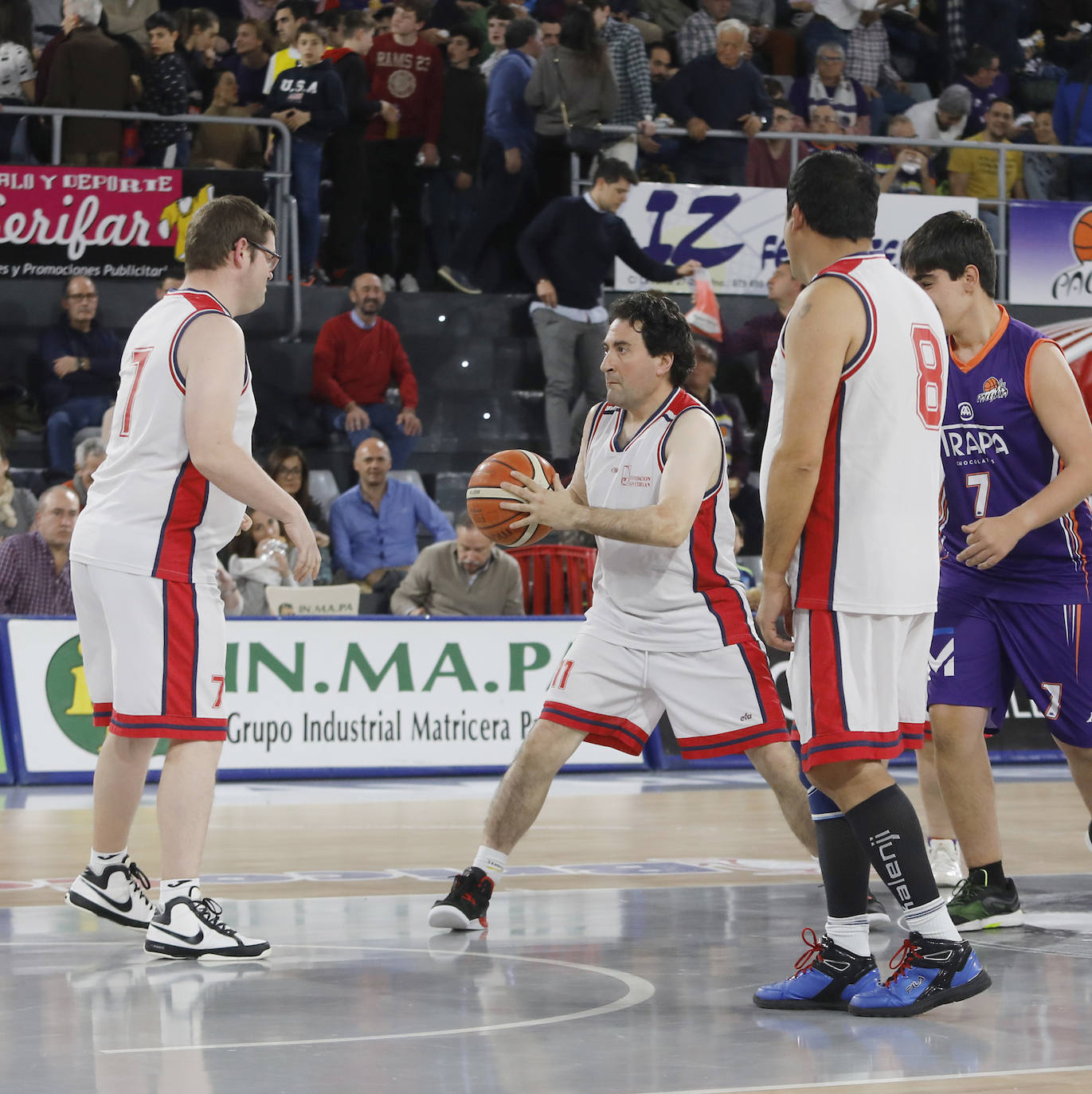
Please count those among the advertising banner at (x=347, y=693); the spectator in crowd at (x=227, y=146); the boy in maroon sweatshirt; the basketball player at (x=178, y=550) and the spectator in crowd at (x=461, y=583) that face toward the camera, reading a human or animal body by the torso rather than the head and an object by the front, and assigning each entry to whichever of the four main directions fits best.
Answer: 4

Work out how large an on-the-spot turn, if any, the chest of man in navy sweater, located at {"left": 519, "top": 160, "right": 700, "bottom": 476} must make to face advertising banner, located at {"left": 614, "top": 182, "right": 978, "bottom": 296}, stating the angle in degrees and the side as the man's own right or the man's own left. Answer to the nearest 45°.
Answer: approximately 90° to the man's own left

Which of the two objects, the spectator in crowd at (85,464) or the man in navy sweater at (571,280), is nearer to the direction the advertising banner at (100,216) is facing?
the spectator in crowd

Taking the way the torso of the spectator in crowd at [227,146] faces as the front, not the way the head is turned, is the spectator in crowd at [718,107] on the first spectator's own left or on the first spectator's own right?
on the first spectator's own left

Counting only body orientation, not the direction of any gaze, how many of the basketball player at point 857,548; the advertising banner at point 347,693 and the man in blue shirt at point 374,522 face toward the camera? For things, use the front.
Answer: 2

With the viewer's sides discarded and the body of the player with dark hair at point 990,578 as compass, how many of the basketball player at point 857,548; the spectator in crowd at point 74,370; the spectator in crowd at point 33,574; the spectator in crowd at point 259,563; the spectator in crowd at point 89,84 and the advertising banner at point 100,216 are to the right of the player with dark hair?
5

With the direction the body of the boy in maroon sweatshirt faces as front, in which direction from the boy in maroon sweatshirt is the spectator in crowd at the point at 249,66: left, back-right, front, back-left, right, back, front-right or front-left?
right

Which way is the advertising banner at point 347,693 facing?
toward the camera

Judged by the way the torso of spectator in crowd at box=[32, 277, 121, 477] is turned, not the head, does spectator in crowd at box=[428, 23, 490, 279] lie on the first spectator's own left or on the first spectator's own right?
on the first spectator's own left

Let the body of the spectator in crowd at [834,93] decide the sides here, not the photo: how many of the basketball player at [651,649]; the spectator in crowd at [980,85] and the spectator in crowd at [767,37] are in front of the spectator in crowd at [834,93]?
1

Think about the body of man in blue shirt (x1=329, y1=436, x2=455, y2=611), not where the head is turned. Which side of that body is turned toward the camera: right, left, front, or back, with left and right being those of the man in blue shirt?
front

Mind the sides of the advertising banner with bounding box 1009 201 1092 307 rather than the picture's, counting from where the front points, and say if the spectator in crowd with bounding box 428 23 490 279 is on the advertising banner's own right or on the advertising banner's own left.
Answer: on the advertising banner's own right

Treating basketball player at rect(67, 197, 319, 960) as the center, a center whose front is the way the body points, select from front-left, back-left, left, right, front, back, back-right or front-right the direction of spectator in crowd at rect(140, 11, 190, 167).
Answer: left
